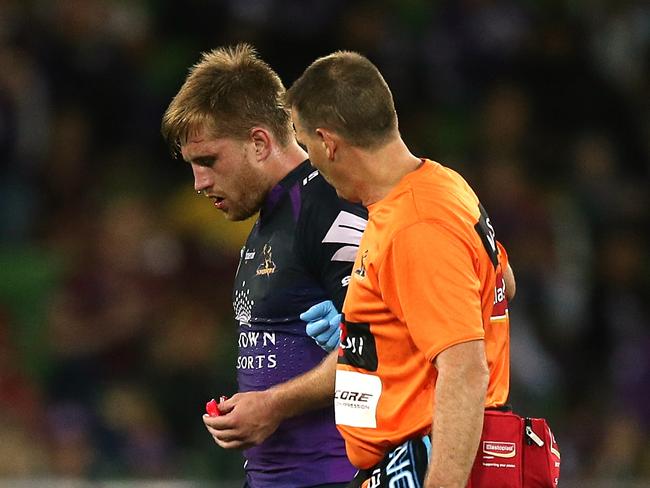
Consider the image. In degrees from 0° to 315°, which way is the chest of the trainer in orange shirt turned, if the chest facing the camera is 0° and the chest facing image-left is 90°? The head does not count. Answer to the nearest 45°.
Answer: approximately 90°
